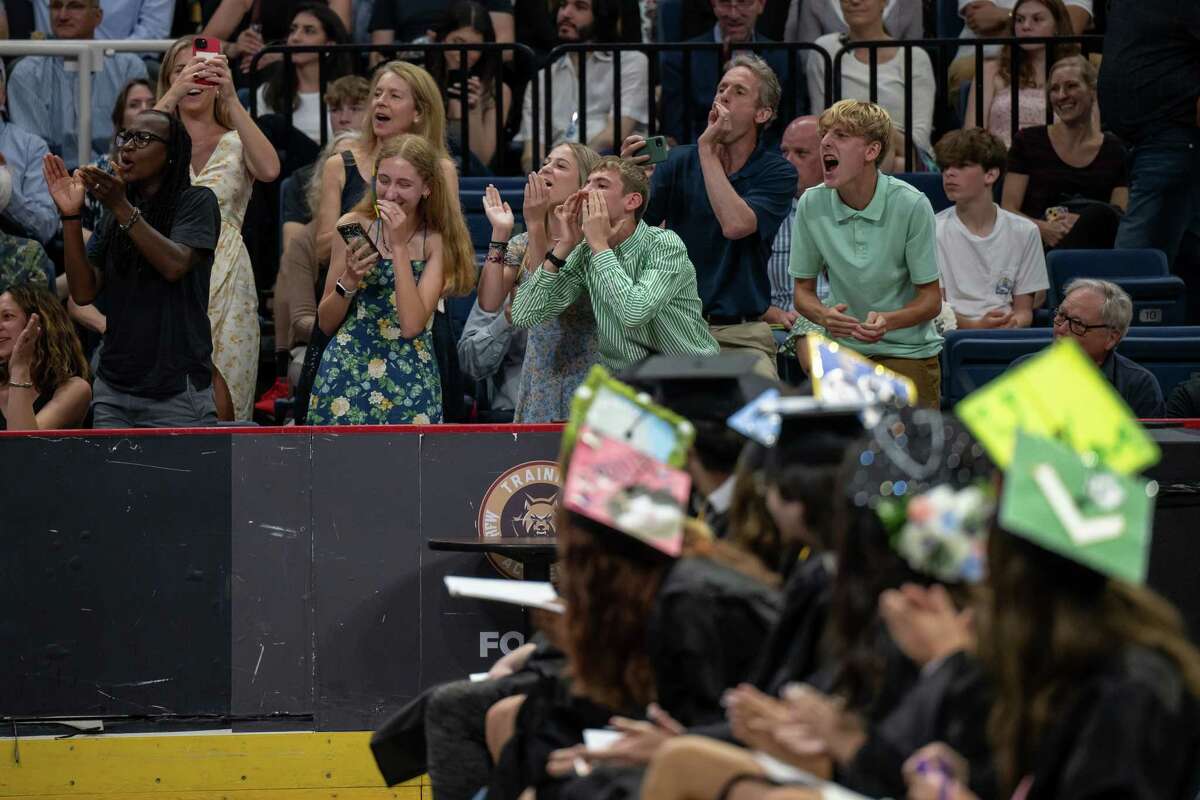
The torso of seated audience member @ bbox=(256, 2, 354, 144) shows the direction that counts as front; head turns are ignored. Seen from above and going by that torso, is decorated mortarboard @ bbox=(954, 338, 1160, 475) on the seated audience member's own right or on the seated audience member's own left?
on the seated audience member's own left

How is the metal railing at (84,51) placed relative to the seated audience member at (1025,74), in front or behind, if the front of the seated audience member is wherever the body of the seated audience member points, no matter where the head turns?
in front

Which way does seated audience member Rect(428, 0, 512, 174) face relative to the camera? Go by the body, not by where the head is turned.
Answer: toward the camera

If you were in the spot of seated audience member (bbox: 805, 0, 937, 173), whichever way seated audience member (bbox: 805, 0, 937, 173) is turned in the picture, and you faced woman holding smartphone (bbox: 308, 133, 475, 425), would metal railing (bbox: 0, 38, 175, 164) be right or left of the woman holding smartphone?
right

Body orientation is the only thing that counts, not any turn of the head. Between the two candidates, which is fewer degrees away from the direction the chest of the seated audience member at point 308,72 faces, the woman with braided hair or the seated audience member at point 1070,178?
the woman with braided hair

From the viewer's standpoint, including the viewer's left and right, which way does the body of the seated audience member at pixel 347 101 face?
facing the viewer and to the left of the viewer

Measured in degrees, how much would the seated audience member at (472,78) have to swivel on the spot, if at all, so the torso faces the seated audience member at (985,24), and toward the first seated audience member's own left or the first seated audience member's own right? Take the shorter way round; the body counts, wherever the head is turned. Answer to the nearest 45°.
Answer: approximately 90° to the first seated audience member's own left

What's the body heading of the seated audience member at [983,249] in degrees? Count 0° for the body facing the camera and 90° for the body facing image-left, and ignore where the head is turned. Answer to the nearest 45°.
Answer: approximately 45°

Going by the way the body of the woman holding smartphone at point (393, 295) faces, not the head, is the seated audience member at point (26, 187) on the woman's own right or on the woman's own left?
on the woman's own right

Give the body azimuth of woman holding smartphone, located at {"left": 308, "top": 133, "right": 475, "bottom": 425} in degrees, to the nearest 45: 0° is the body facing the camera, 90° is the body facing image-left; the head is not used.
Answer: approximately 45°
